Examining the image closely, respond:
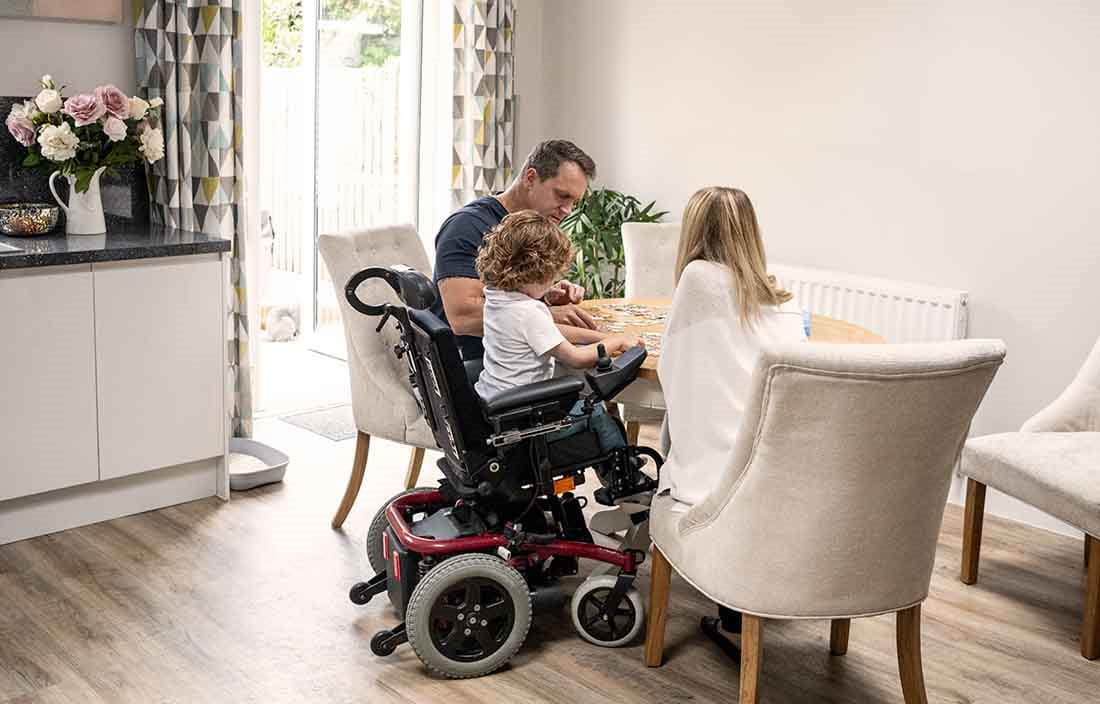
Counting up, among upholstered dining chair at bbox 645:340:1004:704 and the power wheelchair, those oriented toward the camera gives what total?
0

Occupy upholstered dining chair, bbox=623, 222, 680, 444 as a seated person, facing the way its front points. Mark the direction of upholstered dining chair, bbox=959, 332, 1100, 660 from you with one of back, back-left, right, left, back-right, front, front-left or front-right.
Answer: front-left

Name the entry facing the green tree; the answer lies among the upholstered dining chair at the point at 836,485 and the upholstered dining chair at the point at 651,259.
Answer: the upholstered dining chair at the point at 836,485

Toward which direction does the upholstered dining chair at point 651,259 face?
toward the camera

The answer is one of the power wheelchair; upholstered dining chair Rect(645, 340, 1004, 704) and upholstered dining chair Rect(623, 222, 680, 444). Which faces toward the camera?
upholstered dining chair Rect(623, 222, 680, 444)

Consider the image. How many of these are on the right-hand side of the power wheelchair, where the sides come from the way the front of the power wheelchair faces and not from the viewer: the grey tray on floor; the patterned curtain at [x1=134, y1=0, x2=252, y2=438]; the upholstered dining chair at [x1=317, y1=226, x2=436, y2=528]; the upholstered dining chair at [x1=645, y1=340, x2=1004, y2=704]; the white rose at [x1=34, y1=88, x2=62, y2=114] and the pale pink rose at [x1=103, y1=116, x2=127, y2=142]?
1

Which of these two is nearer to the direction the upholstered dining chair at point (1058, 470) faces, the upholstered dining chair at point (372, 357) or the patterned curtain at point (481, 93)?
the upholstered dining chair

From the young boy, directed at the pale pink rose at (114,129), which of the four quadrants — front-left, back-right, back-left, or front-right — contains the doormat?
front-right

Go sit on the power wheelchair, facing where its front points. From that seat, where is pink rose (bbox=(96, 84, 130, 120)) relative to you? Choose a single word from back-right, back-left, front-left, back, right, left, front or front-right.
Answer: left

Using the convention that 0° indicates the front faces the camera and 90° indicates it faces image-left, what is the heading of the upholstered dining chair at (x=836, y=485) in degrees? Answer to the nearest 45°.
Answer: approximately 135°

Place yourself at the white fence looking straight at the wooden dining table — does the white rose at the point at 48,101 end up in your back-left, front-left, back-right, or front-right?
front-right

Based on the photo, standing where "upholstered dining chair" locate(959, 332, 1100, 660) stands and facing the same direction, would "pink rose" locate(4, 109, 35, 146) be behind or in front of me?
in front

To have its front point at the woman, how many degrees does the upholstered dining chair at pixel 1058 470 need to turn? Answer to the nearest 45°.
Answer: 0° — it already faces them

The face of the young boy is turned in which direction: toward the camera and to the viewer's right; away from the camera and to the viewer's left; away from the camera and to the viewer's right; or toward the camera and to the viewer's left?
away from the camera and to the viewer's right

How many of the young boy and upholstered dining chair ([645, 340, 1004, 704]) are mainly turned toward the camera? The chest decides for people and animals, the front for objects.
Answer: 0

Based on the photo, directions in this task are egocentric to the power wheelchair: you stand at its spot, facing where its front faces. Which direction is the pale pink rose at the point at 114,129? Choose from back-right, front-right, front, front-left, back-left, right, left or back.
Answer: left

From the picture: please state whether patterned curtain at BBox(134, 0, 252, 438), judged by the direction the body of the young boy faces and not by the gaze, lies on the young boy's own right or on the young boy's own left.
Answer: on the young boy's own left

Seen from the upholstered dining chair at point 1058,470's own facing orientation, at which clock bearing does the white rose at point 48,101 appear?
The white rose is roughly at 1 o'clock from the upholstered dining chair.

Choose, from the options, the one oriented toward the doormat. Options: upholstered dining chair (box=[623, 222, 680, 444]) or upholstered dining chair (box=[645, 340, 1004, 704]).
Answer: upholstered dining chair (box=[645, 340, 1004, 704])
